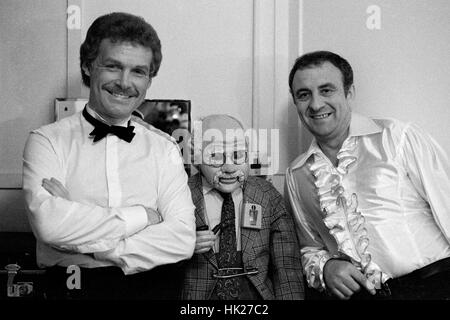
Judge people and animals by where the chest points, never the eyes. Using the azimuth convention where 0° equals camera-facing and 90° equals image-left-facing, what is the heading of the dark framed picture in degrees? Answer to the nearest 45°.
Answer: approximately 0°

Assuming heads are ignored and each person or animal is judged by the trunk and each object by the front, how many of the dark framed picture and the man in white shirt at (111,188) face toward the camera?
2

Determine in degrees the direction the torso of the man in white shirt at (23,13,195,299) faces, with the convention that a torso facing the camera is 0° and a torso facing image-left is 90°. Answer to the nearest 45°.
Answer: approximately 0°

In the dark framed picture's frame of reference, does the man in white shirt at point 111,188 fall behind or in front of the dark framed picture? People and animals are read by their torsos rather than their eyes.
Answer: in front

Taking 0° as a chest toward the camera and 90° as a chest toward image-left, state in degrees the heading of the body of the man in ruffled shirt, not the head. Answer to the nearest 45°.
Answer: approximately 45°
